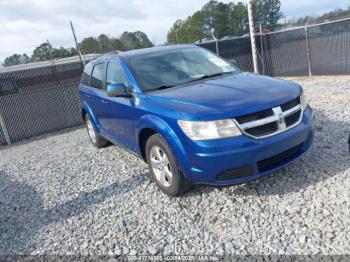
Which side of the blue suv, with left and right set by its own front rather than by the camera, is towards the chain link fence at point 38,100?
back

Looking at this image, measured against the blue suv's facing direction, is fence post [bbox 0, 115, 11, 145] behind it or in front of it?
behind

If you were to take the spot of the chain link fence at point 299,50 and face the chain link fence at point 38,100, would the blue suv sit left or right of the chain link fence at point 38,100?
left

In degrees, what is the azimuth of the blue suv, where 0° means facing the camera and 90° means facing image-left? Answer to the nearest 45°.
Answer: approximately 315°

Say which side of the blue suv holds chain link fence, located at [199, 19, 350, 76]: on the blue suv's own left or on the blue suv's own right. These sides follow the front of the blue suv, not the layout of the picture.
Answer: on the blue suv's own left
